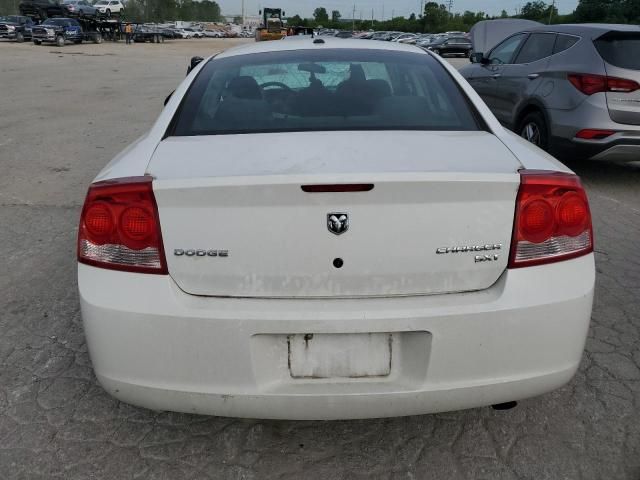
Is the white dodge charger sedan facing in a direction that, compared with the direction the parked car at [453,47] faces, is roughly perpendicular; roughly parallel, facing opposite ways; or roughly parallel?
roughly perpendicular

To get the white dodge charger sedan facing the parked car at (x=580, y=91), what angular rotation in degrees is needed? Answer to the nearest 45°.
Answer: approximately 45° to its right

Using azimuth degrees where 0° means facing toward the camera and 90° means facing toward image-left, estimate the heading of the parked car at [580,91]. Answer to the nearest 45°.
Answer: approximately 135°

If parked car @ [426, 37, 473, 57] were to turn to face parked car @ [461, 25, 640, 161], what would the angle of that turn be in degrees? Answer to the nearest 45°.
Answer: approximately 90° to its left

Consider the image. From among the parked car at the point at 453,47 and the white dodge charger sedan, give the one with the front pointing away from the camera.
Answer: the white dodge charger sedan

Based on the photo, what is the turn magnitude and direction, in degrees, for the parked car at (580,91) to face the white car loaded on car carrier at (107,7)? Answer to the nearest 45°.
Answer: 0° — it already faces it

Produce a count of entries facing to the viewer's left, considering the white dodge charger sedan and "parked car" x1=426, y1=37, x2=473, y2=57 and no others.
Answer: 1

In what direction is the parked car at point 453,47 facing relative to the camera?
to the viewer's left

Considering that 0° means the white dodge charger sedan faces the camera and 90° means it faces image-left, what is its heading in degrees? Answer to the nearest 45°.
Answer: approximately 180°

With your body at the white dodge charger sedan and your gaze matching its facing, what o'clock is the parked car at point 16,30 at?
The parked car is roughly at 11 o'clock from the white dodge charger sedan.

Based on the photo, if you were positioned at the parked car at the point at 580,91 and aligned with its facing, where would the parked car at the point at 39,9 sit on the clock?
the parked car at the point at 39,9 is roughly at 12 o'clock from the parked car at the point at 580,91.

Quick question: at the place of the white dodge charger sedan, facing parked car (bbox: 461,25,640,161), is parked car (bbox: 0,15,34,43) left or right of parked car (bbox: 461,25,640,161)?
left

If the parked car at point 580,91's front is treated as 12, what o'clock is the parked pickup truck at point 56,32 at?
the parked pickup truck at point 56,32 is roughly at 12 o'clock from the parked car at point 580,91.

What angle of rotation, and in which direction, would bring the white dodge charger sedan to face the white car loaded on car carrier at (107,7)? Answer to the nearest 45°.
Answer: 0° — it already faces it
